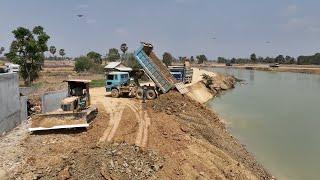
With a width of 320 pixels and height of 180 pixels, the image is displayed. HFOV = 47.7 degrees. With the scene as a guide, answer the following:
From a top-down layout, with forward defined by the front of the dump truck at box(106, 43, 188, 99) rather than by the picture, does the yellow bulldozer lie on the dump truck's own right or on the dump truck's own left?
on the dump truck's own left

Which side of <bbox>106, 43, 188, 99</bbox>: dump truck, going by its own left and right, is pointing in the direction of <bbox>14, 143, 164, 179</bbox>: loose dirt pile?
left

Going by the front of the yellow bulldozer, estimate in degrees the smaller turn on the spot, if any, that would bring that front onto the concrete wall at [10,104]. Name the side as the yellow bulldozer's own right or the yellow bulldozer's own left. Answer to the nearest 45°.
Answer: approximately 90° to the yellow bulldozer's own right

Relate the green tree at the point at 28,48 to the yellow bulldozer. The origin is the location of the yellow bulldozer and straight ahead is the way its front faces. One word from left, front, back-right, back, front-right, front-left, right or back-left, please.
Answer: back-right

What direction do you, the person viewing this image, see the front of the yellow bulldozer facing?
facing the viewer and to the left of the viewer

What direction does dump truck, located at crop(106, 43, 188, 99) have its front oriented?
to the viewer's left

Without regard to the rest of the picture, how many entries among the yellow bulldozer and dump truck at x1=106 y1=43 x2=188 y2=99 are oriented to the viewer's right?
0

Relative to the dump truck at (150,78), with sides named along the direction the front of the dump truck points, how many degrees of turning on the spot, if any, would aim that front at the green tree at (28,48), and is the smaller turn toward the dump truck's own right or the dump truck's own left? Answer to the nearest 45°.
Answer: approximately 45° to the dump truck's own right

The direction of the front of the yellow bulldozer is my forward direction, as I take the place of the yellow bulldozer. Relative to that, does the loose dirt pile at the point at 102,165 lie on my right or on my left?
on my left

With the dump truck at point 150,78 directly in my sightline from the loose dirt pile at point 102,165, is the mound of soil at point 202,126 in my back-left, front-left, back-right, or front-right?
front-right
